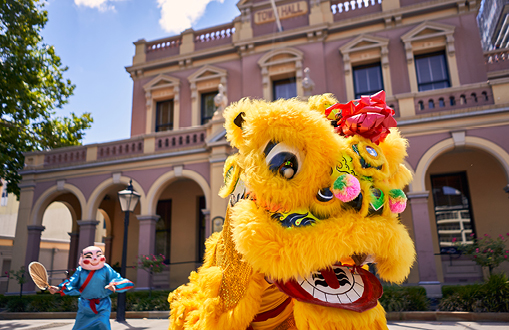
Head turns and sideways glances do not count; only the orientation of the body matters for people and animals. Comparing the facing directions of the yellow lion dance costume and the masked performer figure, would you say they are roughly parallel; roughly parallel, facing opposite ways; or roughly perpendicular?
roughly parallel

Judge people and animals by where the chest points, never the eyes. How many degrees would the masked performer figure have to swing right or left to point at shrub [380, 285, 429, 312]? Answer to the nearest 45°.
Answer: approximately 90° to its left

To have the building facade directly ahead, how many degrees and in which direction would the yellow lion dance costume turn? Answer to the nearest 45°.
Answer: approximately 135° to its left

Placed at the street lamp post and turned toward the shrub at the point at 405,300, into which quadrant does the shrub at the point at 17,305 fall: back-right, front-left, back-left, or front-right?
back-left

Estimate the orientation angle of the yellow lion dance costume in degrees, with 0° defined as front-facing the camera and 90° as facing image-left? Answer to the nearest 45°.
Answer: approximately 315°

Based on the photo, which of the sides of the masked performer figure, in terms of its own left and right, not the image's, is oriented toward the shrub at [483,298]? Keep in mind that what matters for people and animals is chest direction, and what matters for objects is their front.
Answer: left

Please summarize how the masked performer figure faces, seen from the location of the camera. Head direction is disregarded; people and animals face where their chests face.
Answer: facing the viewer

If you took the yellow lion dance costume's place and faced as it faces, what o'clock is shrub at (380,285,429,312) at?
The shrub is roughly at 8 o'clock from the yellow lion dance costume.

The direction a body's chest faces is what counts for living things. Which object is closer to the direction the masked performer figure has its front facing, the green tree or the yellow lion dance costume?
the yellow lion dance costume

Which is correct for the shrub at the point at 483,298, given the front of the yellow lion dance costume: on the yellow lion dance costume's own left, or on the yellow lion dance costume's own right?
on the yellow lion dance costume's own left
